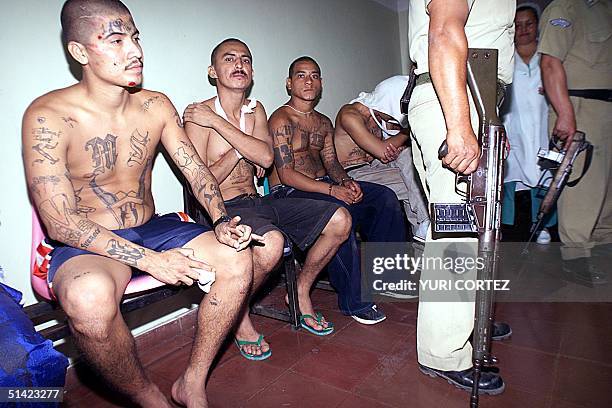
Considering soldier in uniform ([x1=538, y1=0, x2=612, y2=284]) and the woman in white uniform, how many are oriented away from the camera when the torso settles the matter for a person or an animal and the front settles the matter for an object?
0

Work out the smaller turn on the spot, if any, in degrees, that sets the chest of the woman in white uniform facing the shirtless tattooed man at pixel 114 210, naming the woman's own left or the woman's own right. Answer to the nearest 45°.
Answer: approximately 45° to the woman's own right

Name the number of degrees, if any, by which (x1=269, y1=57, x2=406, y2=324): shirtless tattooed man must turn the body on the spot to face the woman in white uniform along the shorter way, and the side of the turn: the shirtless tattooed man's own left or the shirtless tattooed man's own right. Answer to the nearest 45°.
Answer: approximately 90° to the shirtless tattooed man's own left

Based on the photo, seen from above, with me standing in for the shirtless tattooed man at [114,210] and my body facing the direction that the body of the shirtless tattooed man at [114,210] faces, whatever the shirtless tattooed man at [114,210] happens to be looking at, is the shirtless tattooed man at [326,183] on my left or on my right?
on my left

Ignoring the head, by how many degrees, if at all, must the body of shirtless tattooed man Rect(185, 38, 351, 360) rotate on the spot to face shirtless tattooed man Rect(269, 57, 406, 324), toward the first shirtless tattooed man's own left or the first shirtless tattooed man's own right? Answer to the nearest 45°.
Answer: approximately 90° to the first shirtless tattooed man's own left

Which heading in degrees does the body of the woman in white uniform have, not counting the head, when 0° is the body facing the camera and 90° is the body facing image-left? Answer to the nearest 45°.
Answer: approximately 0°
